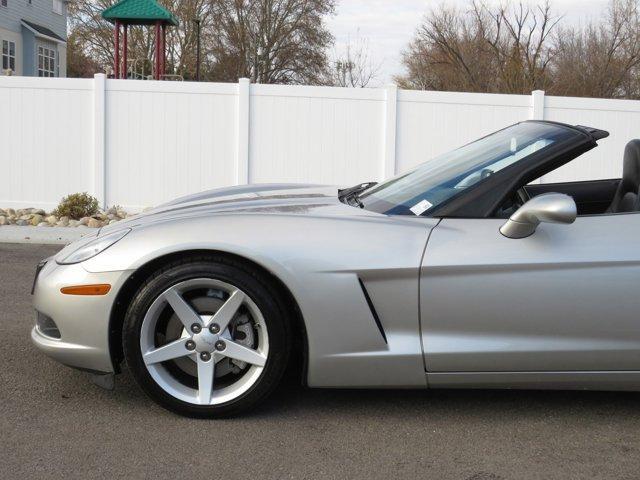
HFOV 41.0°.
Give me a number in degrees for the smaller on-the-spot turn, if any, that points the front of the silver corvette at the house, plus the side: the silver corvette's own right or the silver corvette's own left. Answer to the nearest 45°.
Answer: approximately 90° to the silver corvette's own right

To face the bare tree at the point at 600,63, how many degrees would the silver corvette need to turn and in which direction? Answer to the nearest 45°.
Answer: approximately 90° to its right

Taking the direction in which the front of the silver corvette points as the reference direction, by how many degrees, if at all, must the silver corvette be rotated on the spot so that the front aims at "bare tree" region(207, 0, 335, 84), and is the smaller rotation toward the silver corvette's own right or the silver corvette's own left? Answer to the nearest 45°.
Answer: approximately 90° to the silver corvette's own right

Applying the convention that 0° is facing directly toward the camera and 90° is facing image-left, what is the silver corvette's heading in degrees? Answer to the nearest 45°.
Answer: approximately 90°

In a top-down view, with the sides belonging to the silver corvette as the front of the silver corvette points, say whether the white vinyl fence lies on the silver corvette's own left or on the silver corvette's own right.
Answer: on the silver corvette's own right

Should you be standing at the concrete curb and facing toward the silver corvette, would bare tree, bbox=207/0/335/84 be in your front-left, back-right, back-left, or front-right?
back-left

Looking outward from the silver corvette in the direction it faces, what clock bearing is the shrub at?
The shrub is roughly at 2 o'clock from the silver corvette.
